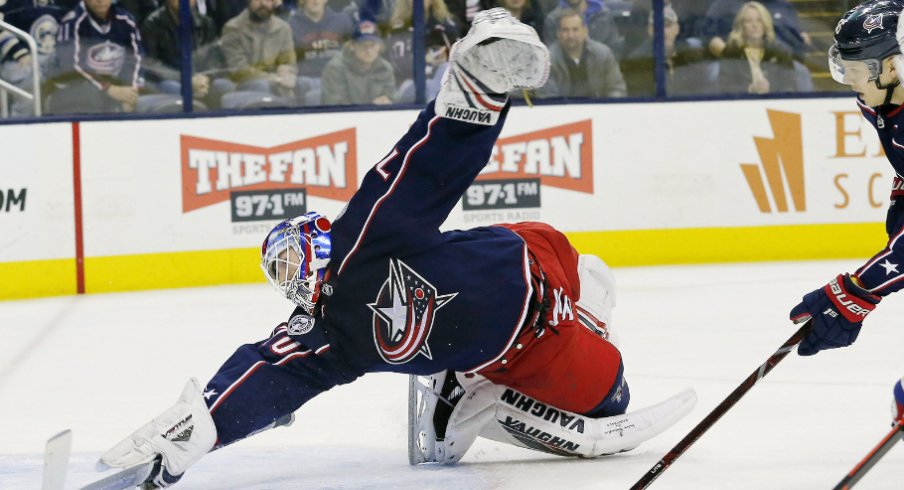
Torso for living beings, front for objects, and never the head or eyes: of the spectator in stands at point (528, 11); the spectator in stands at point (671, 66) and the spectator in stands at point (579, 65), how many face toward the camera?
3

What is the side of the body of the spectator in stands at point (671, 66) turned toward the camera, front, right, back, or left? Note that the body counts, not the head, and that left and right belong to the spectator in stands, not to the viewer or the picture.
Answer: front

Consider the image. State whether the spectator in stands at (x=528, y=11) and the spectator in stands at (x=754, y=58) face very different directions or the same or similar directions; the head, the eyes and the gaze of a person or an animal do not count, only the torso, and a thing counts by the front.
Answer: same or similar directions

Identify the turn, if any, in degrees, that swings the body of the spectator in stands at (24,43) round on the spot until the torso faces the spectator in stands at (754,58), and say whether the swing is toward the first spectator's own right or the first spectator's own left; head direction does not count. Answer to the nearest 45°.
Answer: approximately 90° to the first spectator's own left

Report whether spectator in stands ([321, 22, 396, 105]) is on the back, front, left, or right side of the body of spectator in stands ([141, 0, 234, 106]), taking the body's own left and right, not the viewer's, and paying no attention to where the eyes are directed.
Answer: left

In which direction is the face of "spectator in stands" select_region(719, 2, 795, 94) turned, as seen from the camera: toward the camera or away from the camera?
toward the camera

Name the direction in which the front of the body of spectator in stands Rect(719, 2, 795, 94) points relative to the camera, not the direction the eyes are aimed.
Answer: toward the camera

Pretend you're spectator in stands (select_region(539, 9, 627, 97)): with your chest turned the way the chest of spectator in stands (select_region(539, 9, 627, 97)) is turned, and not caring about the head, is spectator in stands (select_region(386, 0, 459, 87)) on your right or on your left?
on your right

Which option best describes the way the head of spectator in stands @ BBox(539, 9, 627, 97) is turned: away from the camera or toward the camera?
toward the camera

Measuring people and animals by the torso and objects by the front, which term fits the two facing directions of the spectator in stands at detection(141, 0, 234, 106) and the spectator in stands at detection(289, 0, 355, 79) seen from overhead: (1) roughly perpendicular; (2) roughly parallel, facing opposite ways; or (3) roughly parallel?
roughly parallel

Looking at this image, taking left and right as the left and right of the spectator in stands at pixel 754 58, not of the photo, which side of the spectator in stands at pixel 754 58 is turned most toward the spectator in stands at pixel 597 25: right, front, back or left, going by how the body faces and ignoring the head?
right

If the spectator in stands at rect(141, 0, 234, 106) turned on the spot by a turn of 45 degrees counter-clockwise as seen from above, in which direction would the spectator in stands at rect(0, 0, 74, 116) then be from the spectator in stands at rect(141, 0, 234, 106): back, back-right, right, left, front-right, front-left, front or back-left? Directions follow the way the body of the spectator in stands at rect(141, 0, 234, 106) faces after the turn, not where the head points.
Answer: back-right
